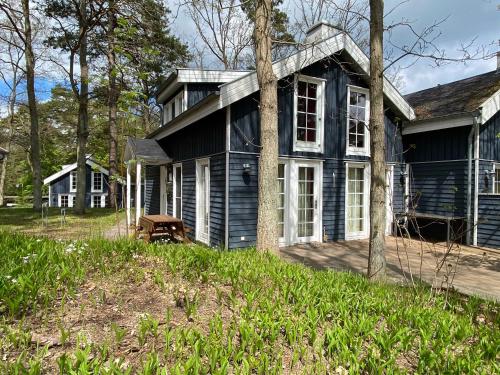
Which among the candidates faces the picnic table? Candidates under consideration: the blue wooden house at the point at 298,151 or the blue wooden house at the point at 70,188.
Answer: the blue wooden house at the point at 70,188

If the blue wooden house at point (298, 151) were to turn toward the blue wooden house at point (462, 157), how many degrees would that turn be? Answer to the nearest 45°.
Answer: approximately 45° to its left

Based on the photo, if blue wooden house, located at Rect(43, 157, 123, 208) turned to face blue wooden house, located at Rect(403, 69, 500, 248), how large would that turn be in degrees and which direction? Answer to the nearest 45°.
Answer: approximately 45° to its left

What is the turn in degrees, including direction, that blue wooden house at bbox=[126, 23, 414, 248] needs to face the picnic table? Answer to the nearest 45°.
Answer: approximately 135° to its right

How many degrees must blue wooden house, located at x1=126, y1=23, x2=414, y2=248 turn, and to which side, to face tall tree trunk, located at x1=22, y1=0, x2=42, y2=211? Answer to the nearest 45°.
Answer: approximately 180°

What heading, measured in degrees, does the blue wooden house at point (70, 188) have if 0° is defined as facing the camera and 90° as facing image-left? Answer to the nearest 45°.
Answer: approximately 0°

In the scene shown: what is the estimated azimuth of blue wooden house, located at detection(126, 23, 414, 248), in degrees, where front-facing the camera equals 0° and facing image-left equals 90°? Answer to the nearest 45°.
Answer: approximately 315°

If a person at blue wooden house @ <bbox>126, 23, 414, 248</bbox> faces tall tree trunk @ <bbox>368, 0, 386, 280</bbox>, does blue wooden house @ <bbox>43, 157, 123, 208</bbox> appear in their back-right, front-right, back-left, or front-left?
back-right

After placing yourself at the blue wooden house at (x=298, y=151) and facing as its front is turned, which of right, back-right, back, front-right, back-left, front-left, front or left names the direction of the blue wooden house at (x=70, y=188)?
back
